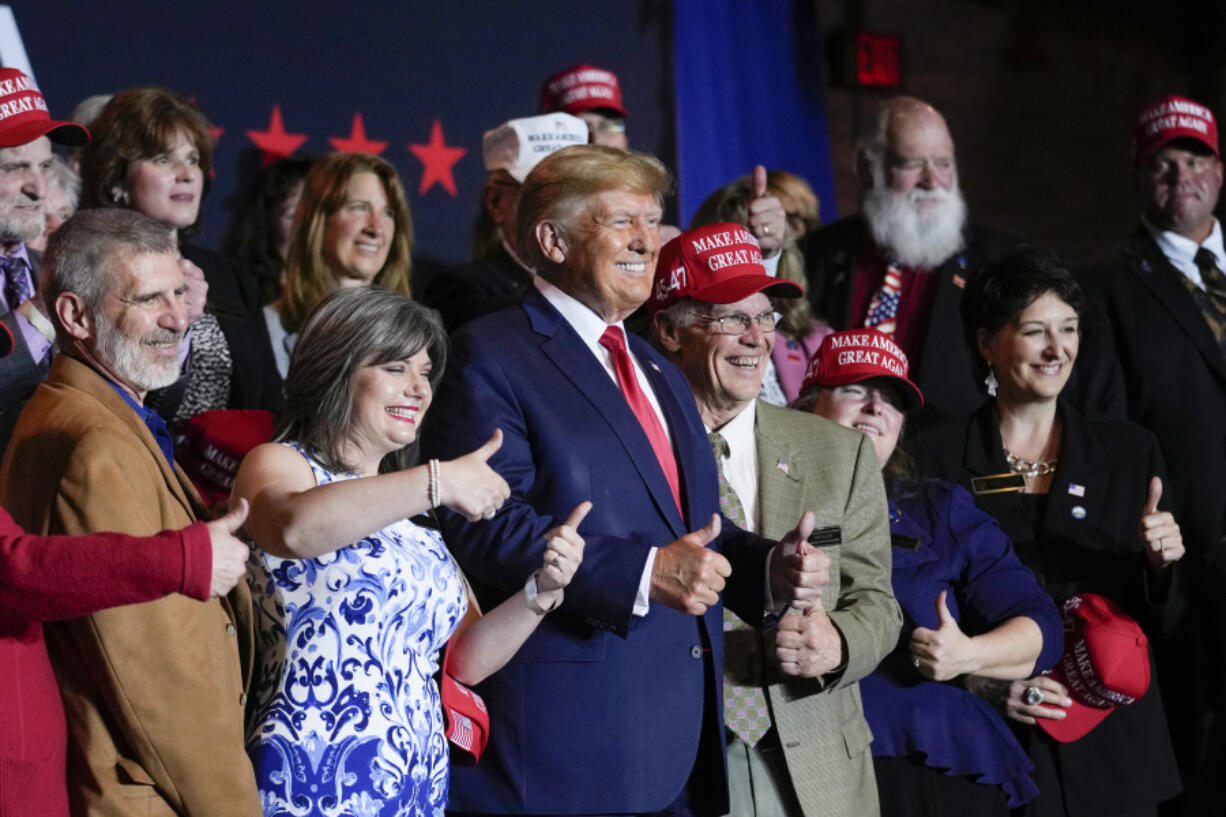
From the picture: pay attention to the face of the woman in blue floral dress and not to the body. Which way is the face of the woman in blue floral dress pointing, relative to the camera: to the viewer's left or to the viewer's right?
to the viewer's right

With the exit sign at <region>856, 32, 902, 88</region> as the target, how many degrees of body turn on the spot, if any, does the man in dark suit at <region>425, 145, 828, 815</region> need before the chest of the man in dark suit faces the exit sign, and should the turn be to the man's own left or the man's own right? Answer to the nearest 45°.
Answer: approximately 135° to the man's own left

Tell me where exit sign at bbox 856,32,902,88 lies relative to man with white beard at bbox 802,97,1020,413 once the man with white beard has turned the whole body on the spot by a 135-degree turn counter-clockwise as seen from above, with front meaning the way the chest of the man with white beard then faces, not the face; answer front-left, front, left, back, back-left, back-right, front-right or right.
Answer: front-left

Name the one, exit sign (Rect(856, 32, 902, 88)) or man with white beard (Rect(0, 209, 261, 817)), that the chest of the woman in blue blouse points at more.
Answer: the man with white beard

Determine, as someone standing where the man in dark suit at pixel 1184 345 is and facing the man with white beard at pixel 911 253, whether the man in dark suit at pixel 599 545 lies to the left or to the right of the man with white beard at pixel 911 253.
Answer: left

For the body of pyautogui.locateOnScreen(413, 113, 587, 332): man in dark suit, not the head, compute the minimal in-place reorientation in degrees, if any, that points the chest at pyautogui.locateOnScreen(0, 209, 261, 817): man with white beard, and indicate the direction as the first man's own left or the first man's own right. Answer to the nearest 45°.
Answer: approximately 45° to the first man's own right

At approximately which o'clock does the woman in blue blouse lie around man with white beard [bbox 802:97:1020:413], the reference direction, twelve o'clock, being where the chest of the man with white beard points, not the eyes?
The woman in blue blouse is roughly at 12 o'clock from the man with white beard.

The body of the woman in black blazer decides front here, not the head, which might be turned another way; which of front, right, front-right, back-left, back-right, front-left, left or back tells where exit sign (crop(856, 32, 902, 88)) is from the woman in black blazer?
back

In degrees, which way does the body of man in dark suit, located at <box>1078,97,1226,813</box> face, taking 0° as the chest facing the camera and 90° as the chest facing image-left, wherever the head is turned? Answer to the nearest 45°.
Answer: approximately 315°

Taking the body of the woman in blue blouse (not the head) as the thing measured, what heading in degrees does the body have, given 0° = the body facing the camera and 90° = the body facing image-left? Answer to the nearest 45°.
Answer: approximately 0°
